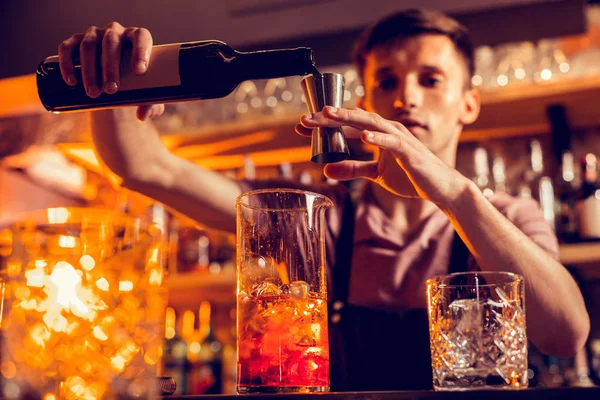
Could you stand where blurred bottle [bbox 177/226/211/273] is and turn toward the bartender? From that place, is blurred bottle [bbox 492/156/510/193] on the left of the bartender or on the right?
left

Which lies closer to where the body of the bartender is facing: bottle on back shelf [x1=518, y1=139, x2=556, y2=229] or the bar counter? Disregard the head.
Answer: the bar counter

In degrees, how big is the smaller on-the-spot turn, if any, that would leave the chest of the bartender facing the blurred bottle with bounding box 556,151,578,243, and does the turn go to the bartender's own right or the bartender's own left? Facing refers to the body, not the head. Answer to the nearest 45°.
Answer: approximately 135° to the bartender's own left

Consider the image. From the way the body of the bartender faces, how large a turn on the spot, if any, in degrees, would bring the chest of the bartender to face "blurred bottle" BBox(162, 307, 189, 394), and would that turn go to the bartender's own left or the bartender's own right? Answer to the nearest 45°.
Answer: approximately 135° to the bartender's own right

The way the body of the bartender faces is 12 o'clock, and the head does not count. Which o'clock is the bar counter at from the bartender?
The bar counter is roughly at 12 o'clock from the bartender.

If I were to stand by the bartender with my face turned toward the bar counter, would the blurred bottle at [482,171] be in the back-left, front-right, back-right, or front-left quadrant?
back-left

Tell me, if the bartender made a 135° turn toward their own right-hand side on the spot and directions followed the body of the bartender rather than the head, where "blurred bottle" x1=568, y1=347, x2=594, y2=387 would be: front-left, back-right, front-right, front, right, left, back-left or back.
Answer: right

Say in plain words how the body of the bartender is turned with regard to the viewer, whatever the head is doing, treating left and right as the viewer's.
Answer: facing the viewer
